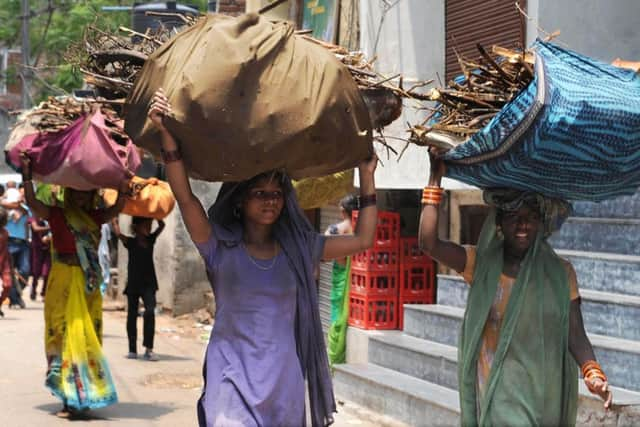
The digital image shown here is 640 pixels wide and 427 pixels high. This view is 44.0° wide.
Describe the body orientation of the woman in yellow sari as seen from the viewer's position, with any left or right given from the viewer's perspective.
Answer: facing the viewer

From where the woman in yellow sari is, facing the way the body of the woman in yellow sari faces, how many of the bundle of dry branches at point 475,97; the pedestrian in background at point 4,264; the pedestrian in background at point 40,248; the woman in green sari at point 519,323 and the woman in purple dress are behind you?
2

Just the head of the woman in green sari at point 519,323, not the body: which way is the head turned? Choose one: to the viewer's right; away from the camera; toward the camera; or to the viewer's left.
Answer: toward the camera

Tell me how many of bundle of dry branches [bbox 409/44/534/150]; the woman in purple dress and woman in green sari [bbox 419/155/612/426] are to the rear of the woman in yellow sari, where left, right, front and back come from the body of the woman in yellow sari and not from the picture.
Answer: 0

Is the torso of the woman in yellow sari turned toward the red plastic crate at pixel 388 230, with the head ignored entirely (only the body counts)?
no

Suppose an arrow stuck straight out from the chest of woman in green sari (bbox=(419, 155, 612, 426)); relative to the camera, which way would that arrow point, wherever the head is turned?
toward the camera

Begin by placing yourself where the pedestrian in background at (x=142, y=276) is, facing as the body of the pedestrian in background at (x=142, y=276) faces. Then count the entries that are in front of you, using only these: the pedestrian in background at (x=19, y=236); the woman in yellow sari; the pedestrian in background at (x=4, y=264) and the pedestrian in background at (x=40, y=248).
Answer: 1

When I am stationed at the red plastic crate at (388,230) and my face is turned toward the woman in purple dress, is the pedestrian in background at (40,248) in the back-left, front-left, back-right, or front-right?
back-right

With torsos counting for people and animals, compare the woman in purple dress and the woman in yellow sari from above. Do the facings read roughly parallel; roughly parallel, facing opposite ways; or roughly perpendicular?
roughly parallel

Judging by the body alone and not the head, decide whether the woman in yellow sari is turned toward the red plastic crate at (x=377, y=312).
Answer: no

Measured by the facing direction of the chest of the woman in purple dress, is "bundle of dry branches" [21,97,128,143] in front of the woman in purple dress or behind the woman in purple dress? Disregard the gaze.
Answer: behind

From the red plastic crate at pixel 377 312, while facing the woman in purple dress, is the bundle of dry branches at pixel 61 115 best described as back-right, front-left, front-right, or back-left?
front-right

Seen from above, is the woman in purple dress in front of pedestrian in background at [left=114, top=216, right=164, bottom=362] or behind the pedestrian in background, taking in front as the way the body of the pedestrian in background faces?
in front
